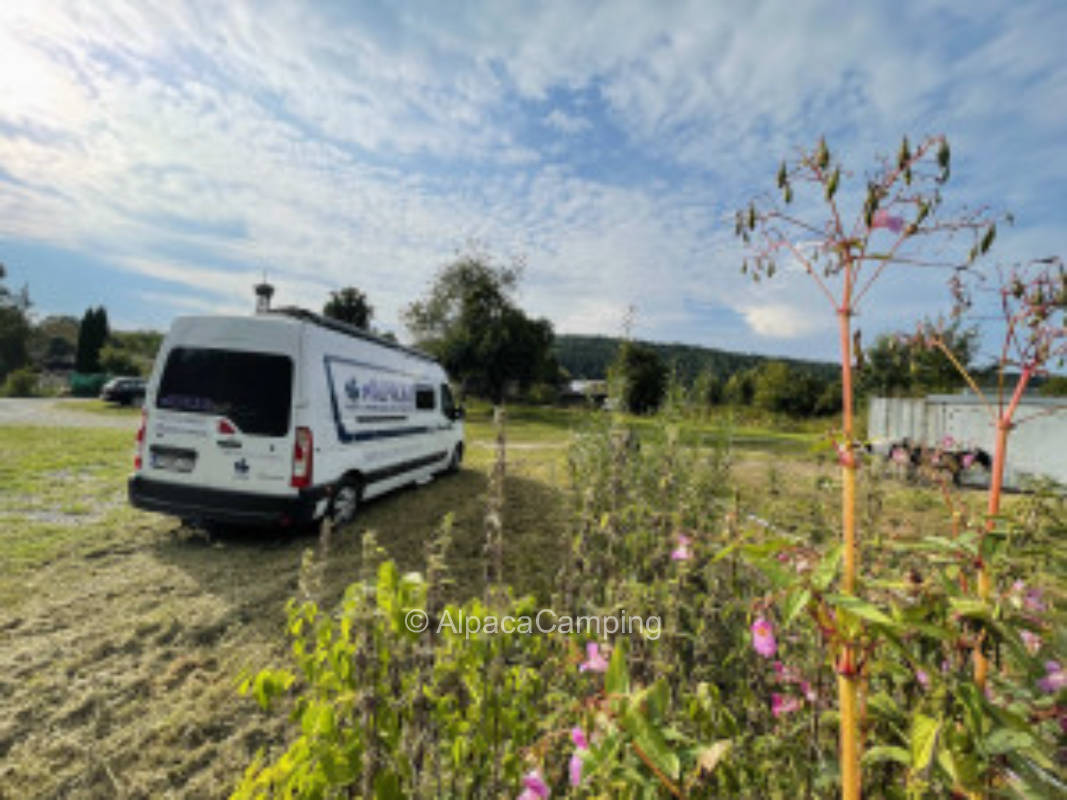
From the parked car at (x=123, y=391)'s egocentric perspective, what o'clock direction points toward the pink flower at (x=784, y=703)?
The pink flower is roughly at 9 o'clock from the parked car.

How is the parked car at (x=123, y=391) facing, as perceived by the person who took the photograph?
facing to the left of the viewer

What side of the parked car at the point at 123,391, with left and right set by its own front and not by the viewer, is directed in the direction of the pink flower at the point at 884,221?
left

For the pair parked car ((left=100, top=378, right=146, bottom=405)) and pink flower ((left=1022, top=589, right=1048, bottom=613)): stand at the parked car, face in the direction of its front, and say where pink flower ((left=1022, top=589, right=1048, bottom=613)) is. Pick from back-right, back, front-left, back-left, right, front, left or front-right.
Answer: left

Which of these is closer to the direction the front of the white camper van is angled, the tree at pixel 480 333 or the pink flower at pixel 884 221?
the tree

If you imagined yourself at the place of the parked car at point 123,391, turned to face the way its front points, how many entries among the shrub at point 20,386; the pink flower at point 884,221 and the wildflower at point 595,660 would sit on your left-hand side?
2

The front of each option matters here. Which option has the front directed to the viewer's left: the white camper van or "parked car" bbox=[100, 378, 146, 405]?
the parked car

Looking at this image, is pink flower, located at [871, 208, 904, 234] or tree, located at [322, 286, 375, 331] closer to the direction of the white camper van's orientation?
the tree

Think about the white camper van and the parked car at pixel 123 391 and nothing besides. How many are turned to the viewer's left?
1

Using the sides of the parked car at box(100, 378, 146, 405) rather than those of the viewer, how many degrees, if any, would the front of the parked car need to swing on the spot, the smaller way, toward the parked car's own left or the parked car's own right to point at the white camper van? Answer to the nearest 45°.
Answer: approximately 90° to the parked car's own left

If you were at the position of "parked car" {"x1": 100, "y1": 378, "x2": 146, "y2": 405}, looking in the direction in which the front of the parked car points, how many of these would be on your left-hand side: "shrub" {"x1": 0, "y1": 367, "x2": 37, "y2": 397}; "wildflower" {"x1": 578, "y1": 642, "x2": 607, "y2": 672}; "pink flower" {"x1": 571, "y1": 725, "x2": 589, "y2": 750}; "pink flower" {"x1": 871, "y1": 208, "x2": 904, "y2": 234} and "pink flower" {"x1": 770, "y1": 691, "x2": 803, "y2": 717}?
4

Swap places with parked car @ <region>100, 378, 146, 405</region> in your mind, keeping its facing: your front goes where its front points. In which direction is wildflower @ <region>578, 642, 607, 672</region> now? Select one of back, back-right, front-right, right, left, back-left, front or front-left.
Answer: left

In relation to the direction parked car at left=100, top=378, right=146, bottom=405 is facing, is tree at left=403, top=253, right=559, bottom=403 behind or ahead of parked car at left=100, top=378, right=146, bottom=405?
behind

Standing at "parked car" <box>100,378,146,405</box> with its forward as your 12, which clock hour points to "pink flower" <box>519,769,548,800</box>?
The pink flower is roughly at 9 o'clock from the parked car.

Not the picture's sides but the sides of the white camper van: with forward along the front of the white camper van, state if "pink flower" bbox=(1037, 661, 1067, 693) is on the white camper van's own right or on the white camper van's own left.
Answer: on the white camper van's own right

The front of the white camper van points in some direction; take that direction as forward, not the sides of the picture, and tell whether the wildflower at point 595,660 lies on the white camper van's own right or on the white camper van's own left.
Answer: on the white camper van's own right

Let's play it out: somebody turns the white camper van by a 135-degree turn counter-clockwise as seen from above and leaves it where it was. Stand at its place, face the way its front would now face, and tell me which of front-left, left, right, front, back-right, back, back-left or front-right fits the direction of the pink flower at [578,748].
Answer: left

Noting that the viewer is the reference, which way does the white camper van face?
facing away from the viewer and to the right of the viewer

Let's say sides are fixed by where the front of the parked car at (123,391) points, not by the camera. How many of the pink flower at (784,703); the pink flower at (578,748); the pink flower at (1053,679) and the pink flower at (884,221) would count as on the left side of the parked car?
4
